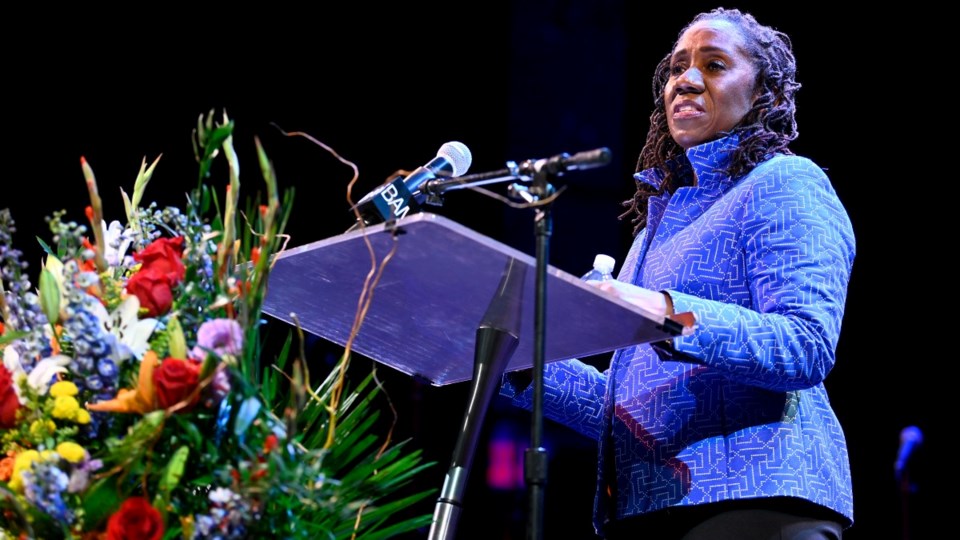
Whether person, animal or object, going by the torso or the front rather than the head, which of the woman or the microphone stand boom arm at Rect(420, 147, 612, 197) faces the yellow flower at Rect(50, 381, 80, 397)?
the woman

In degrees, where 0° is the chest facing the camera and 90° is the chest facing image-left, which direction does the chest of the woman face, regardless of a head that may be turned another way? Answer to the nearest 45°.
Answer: approximately 45°

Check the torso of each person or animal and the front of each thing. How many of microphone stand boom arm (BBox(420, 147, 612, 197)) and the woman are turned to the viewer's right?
1

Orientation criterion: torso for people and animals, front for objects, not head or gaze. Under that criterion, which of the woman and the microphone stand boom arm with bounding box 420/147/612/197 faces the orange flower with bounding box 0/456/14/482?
the woman

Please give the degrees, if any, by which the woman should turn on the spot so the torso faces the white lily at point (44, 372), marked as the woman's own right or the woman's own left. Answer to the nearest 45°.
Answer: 0° — they already face it

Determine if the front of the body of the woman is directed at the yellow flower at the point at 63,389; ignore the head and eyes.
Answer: yes

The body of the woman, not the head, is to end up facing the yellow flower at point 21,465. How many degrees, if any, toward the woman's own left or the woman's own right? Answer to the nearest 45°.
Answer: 0° — they already face it

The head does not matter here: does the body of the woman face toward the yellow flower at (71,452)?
yes
